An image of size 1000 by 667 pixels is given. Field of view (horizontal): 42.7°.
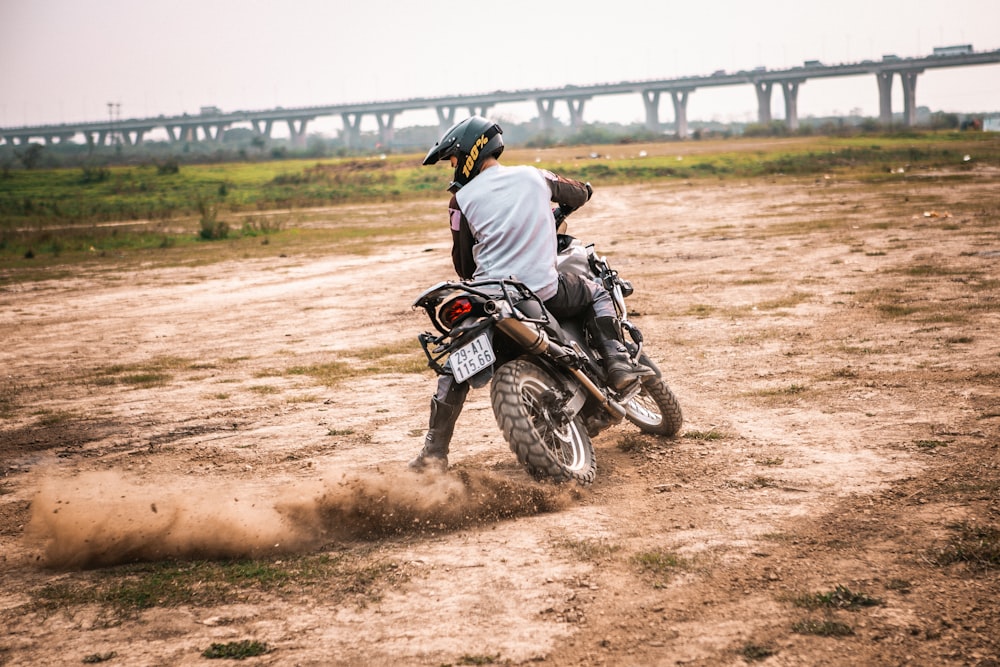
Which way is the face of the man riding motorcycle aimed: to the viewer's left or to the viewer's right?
to the viewer's left

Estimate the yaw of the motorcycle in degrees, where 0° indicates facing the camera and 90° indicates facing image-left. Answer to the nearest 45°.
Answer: approximately 225°
